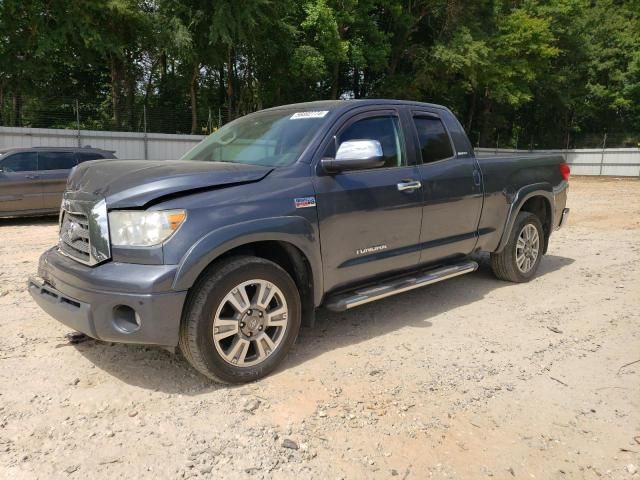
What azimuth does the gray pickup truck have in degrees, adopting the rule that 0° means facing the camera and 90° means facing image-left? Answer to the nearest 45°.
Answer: approximately 45°

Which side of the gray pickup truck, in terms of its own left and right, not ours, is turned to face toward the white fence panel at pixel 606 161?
back

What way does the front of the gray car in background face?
to the viewer's left

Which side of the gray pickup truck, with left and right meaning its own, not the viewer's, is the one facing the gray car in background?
right

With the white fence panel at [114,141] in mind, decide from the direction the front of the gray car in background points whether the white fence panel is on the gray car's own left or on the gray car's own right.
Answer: on the gray car's own right

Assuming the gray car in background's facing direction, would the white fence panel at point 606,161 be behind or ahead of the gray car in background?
behind
